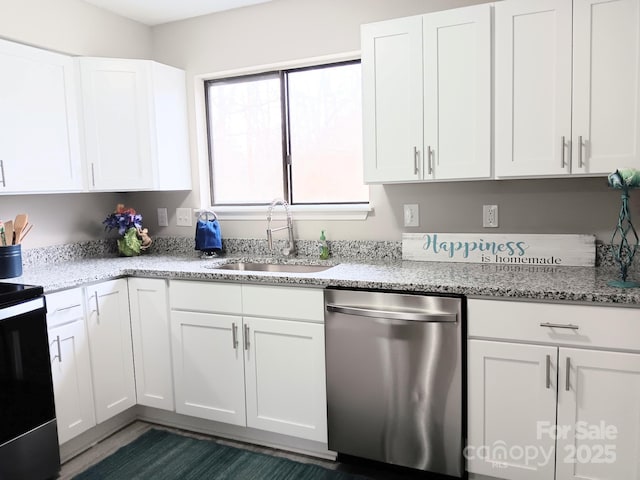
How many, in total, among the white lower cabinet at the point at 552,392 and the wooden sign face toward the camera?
2

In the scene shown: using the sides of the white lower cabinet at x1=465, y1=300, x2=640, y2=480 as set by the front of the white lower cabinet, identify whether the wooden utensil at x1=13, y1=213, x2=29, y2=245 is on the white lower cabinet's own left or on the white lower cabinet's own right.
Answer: on the white lower cabinet's own right

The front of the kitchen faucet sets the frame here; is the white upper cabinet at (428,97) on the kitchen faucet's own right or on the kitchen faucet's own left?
on the kitchen faucet's own left

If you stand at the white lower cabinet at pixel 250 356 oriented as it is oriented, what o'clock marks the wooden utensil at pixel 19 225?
The wooden utensil is roughly at 2 o'clock from the white lower cabinet.

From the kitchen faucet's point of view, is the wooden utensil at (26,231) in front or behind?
in front

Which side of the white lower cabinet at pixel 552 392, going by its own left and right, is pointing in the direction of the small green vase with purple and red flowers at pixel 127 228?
right

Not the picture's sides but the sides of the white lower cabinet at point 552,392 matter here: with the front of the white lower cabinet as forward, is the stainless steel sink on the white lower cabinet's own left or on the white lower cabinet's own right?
on the white lower cabinet's own right

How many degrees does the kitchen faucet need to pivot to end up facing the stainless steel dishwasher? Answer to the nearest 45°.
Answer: approximately 90° to its left

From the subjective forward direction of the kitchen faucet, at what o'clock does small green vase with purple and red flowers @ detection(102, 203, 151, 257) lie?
The small green vase with purple and red flowers is roughly at 2 o'clock from the kitchen faucet.
